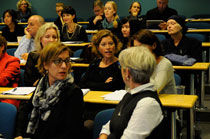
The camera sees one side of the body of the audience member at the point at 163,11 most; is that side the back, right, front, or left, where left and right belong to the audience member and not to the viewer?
front

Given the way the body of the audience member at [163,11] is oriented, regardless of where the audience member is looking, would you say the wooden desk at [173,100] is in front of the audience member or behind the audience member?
in front

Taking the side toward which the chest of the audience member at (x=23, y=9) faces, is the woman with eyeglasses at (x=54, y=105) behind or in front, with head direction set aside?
in front

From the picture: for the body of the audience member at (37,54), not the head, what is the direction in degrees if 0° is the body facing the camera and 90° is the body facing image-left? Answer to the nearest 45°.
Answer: approximately 315°

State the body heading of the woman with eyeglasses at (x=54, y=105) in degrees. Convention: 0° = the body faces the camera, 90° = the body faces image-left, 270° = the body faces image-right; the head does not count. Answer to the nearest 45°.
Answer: approximately 45°

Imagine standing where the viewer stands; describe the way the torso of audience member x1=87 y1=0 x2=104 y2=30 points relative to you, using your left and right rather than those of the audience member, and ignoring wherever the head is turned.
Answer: facing the viewer and to the left of the viewer
